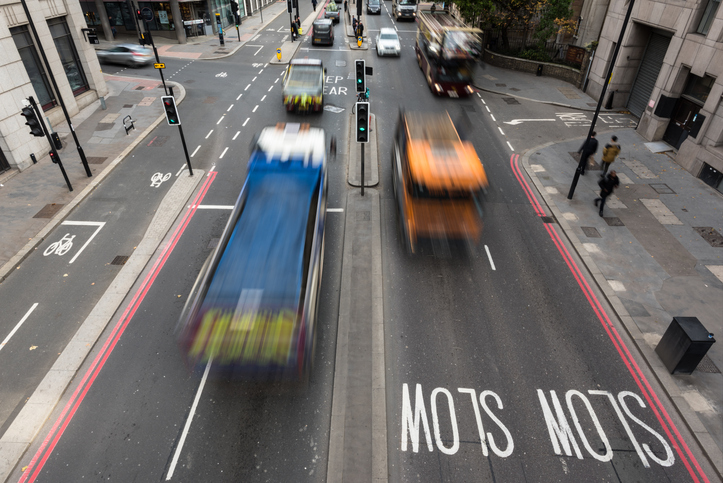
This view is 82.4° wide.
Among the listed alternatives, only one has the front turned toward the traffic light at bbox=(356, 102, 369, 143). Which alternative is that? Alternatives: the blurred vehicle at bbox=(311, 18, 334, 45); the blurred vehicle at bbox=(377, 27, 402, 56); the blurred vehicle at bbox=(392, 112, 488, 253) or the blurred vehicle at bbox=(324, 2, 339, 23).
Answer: the blurred vehicle at bbox=(377, 27, 402, 56)

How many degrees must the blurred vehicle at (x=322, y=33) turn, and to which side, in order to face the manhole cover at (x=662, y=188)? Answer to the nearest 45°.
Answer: approximately 135° to its right

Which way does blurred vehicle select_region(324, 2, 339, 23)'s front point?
away from the camera

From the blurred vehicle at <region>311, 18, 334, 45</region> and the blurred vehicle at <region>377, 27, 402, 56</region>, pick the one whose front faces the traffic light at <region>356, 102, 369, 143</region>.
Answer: the blurred vehicle at <region>377, 27, 402, 56</region>

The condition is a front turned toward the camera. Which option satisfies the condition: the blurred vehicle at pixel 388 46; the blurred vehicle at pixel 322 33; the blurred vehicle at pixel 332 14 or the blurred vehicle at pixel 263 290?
the blurred vehicle at pixel 388 46

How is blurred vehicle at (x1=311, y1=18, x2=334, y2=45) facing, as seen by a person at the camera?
facing away from the viewer

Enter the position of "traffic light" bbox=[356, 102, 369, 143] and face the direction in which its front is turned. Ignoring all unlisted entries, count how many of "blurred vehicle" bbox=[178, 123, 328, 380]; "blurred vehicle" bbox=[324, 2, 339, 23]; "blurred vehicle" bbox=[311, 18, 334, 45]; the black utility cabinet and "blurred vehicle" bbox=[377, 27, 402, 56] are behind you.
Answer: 3

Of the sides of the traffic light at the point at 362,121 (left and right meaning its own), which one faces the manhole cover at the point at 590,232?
left

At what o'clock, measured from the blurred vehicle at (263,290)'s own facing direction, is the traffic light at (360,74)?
The traffic light is roughly at 1 o'clock from the blurred vehicle.

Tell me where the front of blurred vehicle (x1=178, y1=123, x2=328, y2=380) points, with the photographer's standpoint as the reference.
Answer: facing away from the viewer

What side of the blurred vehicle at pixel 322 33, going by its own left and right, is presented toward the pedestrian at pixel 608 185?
back

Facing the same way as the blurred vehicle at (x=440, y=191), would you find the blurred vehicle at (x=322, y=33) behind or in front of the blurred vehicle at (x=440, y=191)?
behind

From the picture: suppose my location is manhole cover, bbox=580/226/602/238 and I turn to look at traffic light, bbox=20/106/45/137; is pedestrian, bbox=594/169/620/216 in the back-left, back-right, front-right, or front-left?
back-right

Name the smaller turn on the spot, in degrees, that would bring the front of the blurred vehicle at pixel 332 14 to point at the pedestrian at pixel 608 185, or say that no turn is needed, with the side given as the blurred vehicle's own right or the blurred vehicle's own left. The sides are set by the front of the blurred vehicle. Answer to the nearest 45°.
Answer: approximately 180°

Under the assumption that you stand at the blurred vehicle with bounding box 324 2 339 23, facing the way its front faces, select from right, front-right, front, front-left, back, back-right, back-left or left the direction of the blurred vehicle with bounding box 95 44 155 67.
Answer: back-left

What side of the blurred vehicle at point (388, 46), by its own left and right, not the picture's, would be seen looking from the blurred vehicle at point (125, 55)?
right
